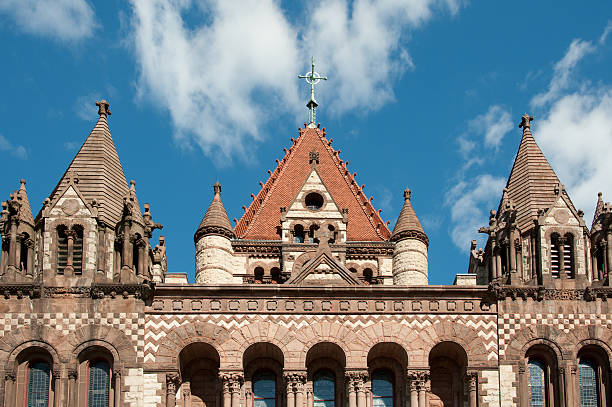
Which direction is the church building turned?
toward the camera
